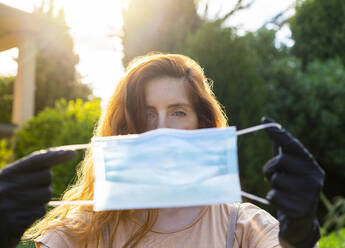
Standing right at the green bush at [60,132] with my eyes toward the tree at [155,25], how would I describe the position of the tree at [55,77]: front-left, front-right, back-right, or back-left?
front-left

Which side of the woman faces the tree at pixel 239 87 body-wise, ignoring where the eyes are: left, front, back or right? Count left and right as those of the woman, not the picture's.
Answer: back

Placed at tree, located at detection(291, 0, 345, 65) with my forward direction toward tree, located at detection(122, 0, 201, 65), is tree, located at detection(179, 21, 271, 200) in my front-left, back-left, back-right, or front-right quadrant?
front-left

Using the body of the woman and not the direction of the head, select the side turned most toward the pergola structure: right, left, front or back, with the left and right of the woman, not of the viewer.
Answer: back

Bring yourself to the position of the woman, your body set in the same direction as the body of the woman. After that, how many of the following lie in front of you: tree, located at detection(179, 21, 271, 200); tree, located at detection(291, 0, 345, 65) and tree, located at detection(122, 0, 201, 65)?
0

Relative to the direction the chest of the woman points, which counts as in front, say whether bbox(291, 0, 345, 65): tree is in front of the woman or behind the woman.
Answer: behind

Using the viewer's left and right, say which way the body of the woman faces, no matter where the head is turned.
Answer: facing the viewer

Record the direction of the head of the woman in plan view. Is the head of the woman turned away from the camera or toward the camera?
toward the camera

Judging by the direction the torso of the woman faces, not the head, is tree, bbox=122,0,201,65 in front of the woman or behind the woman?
behind

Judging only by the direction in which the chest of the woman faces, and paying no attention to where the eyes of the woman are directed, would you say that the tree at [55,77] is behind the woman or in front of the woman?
behind

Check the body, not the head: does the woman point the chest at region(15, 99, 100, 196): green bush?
no
